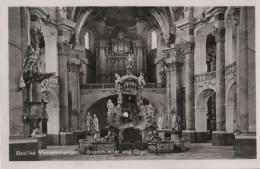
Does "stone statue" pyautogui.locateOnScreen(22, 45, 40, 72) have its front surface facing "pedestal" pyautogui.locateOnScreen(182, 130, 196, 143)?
no

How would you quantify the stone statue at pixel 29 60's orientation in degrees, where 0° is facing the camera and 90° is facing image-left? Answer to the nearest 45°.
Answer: approximately 315°

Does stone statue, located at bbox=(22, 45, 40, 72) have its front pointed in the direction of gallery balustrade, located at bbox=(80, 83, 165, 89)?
no

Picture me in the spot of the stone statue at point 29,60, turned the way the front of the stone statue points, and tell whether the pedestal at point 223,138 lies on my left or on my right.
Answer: on my left

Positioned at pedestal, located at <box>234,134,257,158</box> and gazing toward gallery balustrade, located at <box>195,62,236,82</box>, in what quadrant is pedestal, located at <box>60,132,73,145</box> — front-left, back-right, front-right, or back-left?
front-left

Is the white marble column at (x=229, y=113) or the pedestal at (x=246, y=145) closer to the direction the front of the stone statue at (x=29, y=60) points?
the pedestal

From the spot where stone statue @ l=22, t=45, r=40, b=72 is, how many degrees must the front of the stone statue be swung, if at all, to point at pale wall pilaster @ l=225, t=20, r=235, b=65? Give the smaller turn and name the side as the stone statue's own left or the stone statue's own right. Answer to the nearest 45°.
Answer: approximately 90° to the stone statue's own left
